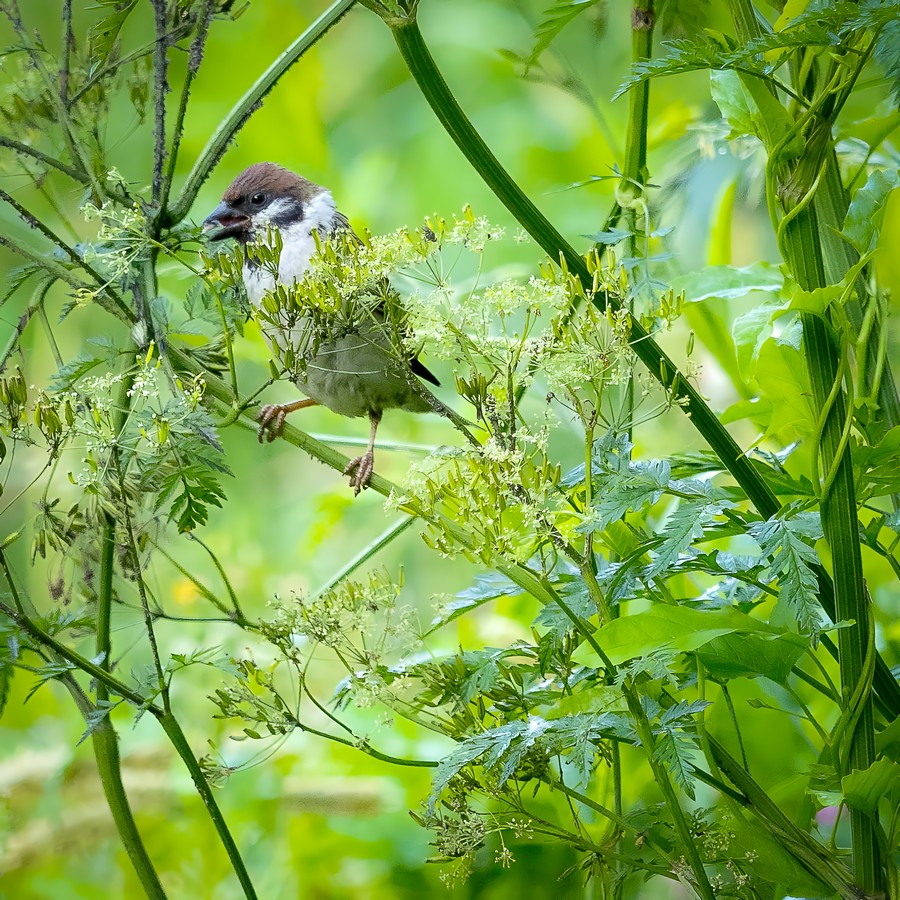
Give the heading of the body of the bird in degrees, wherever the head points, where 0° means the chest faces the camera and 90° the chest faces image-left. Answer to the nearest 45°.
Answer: approximately 90°
